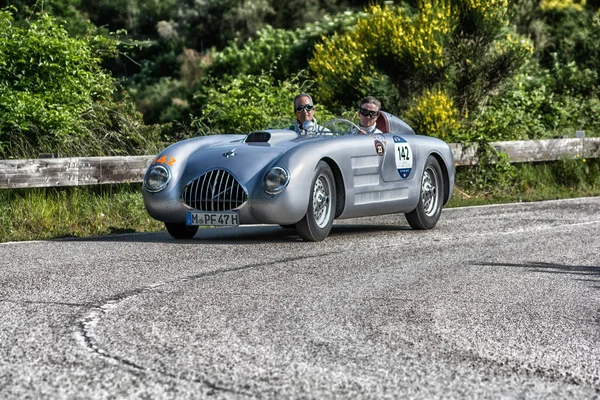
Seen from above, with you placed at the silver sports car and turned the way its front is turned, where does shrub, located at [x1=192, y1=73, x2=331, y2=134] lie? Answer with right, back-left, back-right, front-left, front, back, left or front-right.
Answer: back-right

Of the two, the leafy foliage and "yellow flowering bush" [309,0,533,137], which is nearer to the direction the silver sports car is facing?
the leafy foliage

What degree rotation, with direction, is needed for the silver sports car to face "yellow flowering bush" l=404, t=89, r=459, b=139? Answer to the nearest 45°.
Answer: approximately 135° to its right

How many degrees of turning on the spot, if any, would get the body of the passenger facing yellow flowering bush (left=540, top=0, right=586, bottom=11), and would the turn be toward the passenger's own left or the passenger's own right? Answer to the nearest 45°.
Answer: approximately 135° to the passenger's own right

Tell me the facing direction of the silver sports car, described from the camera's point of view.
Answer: facing the viewer and to the left of the viewer

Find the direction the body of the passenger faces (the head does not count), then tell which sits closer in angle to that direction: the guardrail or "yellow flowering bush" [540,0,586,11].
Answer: the guardrail

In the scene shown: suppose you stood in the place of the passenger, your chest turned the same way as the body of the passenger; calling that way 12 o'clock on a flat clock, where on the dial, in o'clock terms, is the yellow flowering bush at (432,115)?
The yellow flowering bush is roughly at 5 o'clock from the passenger.
